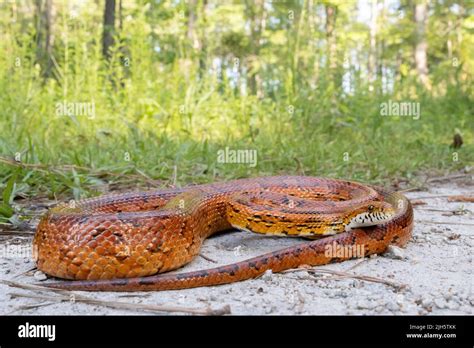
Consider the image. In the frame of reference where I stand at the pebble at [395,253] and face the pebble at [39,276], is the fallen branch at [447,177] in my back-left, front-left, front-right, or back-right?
back-right

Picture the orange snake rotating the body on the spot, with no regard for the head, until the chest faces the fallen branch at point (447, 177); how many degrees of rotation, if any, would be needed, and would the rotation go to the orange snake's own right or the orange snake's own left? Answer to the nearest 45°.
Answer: approximately 45° to the orange snake's own left

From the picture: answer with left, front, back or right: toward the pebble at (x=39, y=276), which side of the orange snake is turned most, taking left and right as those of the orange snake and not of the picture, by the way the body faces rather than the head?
back

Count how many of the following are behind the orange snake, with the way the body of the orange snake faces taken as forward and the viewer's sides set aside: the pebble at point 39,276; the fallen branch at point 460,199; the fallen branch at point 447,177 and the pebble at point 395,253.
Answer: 1

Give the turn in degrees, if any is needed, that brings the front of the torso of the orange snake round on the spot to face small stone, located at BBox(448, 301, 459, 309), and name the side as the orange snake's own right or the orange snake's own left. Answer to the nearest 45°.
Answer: approximately 45° to the orange snake's own right

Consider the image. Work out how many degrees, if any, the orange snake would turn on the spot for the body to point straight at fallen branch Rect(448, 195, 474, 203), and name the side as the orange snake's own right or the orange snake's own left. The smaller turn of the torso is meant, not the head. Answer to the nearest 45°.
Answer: approximately 45° to the orange snake's own left

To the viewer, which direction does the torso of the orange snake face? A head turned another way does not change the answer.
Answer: to the viewer's right

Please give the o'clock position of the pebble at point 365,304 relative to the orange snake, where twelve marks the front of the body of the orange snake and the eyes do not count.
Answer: The pebble is roughly at 1 o'clock from the orange snake.

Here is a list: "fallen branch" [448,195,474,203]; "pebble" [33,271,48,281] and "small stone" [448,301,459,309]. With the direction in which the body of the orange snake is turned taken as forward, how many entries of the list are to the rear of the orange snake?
1

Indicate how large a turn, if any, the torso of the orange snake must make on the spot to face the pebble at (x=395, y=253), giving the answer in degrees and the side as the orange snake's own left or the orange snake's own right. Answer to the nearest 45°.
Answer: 0° — it already faces it
